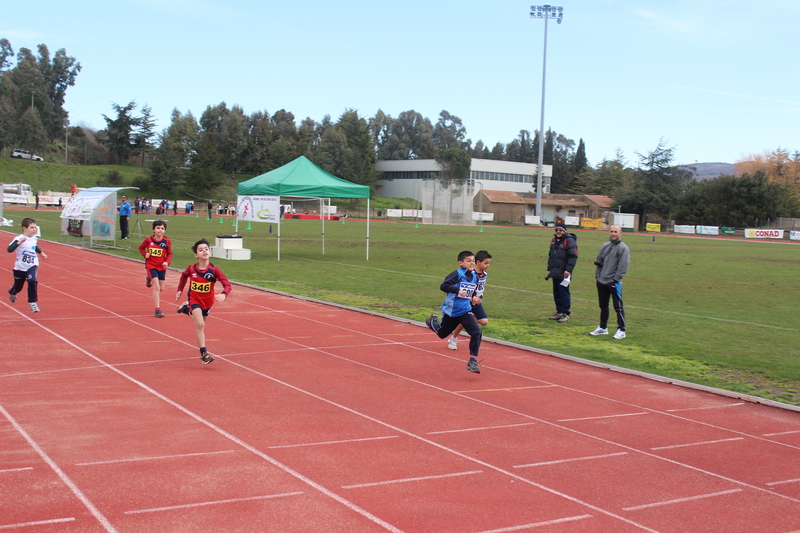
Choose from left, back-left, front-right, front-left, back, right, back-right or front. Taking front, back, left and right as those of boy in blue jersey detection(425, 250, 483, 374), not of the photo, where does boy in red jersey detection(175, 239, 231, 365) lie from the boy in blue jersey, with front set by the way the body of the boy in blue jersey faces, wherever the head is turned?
back-right

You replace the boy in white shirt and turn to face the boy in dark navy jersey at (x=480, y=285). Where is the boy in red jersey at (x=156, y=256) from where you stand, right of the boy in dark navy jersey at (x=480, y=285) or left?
left

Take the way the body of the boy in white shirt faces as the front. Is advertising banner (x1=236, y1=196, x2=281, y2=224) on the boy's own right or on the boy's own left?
on the boy's own left

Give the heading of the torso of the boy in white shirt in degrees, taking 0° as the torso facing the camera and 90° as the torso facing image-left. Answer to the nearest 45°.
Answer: approximately 315°

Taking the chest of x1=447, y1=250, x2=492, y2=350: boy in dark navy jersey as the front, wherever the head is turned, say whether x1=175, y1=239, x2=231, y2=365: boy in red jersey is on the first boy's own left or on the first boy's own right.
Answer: on the first boy's own right
